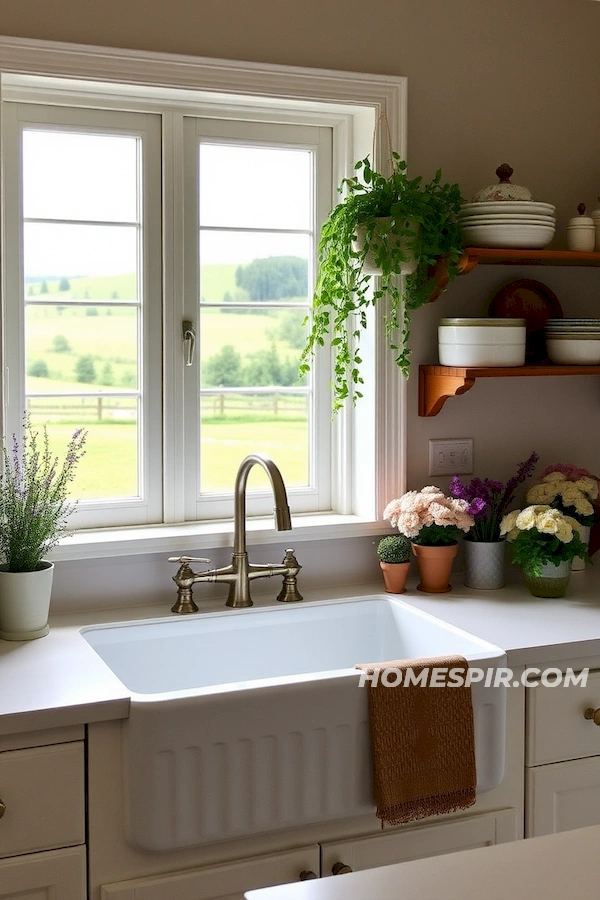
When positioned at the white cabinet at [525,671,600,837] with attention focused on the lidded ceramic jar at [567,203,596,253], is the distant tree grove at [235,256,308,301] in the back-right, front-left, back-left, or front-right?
front-left

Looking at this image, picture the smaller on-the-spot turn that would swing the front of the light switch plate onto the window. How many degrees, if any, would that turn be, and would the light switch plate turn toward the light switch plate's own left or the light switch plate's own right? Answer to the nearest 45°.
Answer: approximately 90° to the light switch plate's own right

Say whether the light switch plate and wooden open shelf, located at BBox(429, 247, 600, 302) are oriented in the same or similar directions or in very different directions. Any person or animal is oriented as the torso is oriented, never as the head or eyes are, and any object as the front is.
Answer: same or similar directions

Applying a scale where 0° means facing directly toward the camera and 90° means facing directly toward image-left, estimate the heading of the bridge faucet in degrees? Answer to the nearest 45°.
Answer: approximately 315°

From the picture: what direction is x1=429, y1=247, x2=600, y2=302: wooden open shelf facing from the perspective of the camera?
toward the camera

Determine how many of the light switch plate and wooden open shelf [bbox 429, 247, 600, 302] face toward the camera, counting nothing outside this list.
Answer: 2

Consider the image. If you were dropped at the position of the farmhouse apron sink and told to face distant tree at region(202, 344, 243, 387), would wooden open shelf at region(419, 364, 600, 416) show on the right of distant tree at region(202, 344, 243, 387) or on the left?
right

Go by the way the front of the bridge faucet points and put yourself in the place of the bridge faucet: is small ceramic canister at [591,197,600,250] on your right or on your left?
on your left

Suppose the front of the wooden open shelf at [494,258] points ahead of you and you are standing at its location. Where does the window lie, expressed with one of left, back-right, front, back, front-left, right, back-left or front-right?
right

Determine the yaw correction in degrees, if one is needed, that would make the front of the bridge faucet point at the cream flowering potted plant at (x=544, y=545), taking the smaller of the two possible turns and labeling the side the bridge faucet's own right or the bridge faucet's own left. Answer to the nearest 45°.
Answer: approximately 45° to the bridge faucet's own left
